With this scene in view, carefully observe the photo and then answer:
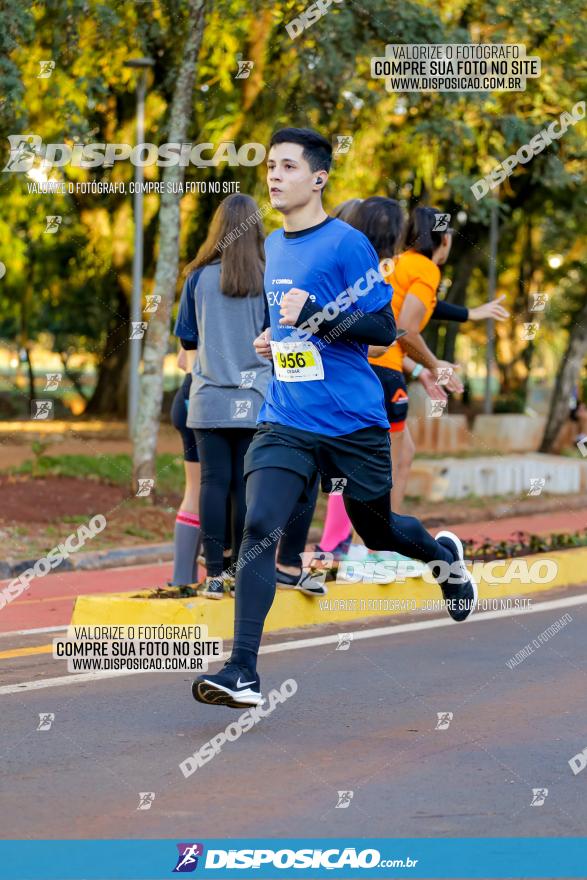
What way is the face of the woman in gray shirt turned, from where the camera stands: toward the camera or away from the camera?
away from the camera

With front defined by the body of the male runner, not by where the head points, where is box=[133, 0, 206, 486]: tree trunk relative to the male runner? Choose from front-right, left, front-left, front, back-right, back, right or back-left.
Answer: back-right

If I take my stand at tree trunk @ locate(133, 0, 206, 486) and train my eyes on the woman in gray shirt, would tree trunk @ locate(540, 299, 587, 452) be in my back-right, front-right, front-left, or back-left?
back-left

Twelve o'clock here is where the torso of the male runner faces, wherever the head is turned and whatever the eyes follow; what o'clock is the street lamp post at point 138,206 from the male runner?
The street lamp post is roughly at 4 o'clock from the male runner.

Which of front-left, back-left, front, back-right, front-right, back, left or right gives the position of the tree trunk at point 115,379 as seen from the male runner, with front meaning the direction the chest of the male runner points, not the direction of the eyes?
back-right

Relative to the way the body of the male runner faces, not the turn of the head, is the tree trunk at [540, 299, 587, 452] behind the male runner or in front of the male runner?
behind

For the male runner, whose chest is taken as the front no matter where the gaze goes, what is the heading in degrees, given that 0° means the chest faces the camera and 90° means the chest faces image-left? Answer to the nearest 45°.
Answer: approximately 45°

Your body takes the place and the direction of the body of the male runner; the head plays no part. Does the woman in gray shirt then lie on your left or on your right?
on your right
